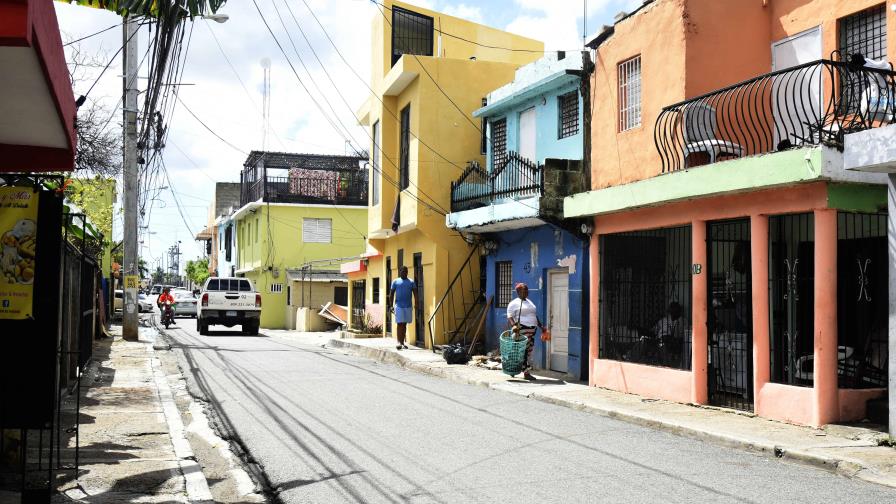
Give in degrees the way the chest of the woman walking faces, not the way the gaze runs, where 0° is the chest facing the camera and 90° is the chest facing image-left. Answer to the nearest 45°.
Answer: approximately 315°

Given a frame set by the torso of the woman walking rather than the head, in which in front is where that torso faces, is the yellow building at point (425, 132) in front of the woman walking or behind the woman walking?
behind

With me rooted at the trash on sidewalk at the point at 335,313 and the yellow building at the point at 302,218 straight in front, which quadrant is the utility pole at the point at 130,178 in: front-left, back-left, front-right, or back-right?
back-left

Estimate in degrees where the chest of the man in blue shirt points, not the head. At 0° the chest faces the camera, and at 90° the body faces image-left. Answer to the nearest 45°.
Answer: approximately 0°

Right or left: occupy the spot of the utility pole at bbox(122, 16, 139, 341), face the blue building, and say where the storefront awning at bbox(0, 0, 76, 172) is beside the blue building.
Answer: right

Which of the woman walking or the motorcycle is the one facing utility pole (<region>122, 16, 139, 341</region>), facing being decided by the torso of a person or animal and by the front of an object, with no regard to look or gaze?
the motorcycle

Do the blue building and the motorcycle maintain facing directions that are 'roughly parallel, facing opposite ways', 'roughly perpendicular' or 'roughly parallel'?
roughly perpendicular
